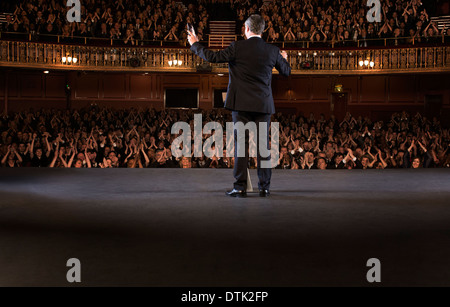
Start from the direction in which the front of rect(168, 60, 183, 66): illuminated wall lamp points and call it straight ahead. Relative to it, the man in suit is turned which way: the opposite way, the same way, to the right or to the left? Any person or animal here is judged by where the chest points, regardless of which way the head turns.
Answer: the opposite way

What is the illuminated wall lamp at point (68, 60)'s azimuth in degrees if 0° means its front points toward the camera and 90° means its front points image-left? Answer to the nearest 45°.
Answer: approximately 0°

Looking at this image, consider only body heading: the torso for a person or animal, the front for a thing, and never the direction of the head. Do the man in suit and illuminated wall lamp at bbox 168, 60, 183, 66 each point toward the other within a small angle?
yes

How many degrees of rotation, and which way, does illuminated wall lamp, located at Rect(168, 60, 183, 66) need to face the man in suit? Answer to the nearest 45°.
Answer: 0° — it already faces them

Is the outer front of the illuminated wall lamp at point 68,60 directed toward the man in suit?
yes

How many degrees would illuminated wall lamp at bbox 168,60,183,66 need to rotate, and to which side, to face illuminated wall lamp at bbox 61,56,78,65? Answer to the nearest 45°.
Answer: approximately 90° to its right

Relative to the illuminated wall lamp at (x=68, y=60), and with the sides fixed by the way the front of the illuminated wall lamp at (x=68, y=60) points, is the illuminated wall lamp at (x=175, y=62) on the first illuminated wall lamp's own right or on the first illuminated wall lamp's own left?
on the first illuminated wall lamp's own left

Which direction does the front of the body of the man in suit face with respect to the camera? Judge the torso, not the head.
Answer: away from the camera

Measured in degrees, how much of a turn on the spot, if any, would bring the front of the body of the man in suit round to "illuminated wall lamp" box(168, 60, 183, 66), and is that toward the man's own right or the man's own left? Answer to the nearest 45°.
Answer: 0° — they already face it

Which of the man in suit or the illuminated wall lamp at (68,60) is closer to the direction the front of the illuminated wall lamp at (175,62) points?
the man in suit

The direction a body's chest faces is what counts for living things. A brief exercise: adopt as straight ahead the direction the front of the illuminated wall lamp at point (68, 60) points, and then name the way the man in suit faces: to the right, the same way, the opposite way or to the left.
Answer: the opposite way
